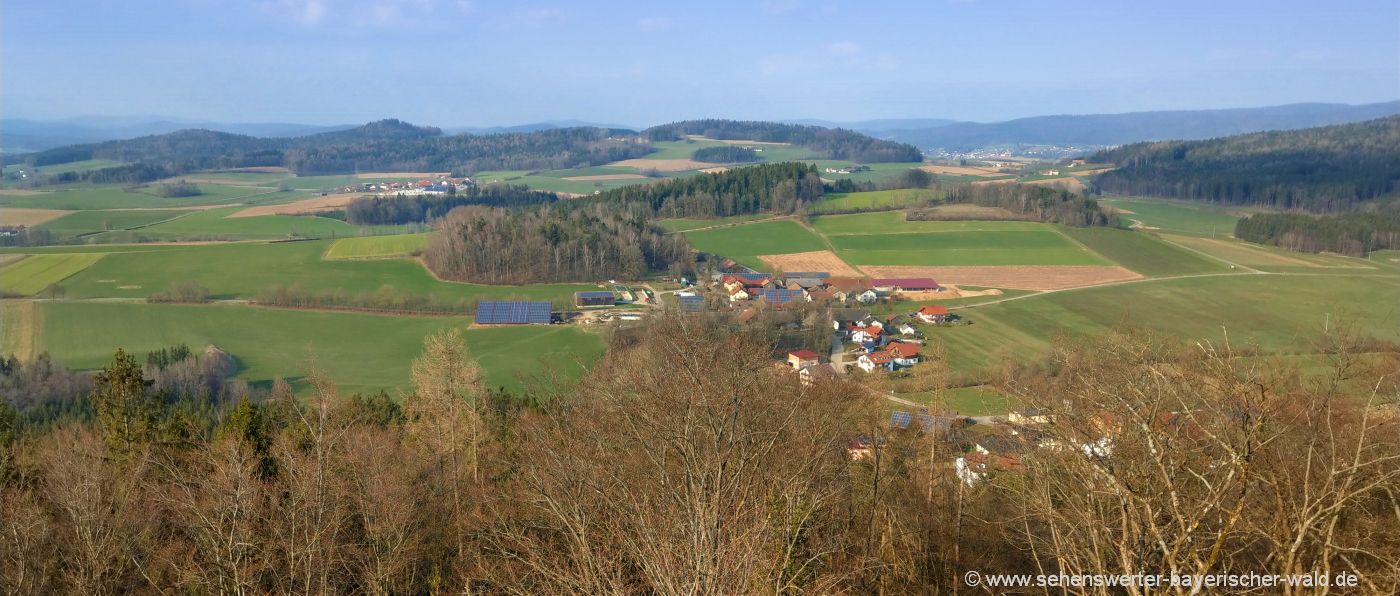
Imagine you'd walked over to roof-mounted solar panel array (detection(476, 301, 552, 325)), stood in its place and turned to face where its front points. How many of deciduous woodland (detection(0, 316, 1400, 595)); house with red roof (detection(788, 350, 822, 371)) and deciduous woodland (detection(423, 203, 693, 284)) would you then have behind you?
1

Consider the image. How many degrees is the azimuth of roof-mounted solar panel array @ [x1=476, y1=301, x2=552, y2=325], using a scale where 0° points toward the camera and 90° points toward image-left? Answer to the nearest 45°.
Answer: approximately 0°

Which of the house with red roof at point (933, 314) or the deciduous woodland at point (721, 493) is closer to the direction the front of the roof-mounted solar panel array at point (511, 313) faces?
the deciduous woodland

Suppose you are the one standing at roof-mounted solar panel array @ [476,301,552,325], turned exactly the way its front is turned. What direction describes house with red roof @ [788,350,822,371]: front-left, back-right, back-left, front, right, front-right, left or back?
front-left

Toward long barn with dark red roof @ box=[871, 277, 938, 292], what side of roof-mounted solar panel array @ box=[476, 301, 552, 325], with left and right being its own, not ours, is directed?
left

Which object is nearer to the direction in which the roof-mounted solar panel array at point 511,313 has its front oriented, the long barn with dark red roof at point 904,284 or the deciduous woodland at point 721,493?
the deciduous woodland

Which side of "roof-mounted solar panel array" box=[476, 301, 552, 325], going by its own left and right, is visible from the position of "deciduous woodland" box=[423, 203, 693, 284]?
back

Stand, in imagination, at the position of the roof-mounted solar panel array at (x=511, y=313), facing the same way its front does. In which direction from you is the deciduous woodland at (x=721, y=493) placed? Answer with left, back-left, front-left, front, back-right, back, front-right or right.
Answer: front

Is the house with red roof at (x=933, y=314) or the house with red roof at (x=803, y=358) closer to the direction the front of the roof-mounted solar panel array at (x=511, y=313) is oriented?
the house with red roof at (x=803, y=358)

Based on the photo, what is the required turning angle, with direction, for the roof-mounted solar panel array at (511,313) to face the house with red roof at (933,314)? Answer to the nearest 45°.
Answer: approximately 90° to its left
